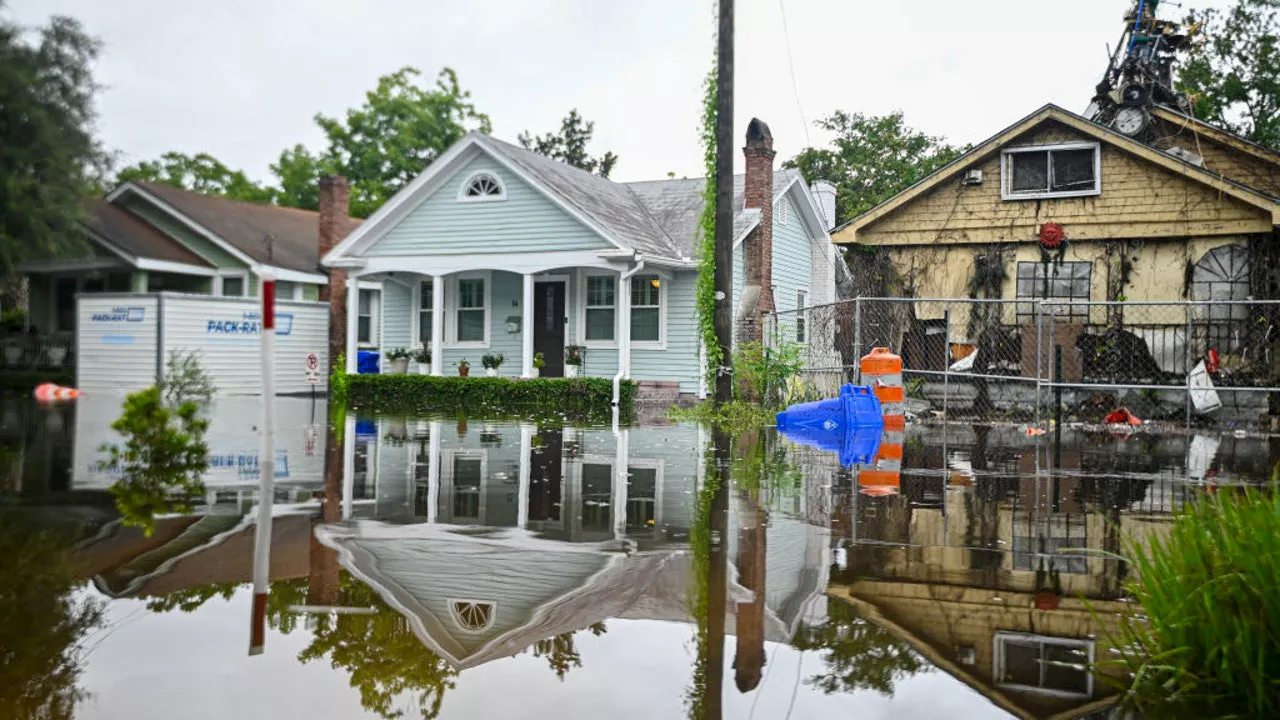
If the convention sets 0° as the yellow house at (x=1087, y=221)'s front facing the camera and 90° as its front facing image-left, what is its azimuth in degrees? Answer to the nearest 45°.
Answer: approximately 0°

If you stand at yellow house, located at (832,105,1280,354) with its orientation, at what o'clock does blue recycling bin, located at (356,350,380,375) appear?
The blue recycling bin is roughly at 3 o'clock from the yellow house.

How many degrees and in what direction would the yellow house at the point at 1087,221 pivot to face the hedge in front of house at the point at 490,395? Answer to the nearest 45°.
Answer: approximately 90° to its right

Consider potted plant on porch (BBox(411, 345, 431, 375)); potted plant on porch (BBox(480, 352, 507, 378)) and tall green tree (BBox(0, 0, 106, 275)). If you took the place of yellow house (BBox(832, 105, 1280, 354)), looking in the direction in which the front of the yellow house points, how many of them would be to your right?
3

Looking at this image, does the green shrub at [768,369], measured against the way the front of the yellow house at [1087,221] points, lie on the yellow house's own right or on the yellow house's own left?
on the yellow house's own right

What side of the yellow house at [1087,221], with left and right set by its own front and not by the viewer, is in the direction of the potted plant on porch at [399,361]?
right

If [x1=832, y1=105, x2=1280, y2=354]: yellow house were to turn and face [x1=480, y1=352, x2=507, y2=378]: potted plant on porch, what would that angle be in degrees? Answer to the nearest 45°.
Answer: approximately 90° to its right

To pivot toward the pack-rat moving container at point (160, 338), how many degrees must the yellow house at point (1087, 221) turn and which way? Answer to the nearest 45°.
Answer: approximately 90° to its right

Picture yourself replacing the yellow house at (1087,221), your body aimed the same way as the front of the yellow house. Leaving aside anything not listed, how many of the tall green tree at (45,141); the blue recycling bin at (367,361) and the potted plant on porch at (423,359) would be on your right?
3
